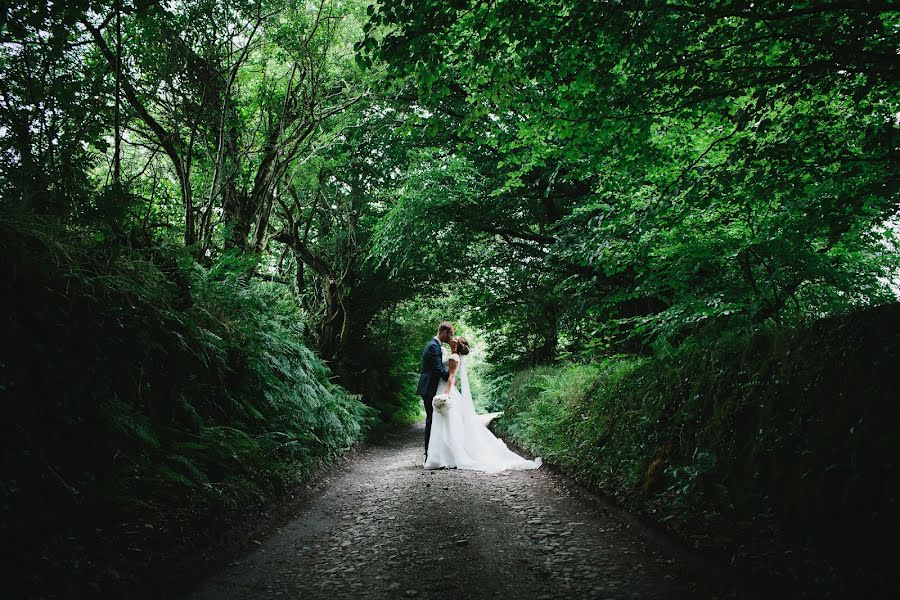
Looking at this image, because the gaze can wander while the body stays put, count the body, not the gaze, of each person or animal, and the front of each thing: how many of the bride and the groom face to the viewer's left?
1

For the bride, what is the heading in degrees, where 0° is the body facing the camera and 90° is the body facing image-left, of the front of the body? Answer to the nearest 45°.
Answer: approximately 90°

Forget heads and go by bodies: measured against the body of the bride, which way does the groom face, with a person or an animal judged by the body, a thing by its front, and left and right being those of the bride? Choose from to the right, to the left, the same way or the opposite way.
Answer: the opposite way

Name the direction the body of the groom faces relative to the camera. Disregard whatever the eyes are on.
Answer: to the viewer's right
